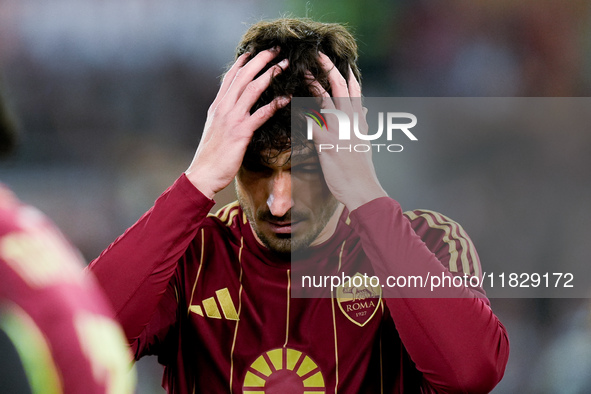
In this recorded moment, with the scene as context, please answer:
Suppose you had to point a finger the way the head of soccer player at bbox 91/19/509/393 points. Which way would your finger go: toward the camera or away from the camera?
toward the camera

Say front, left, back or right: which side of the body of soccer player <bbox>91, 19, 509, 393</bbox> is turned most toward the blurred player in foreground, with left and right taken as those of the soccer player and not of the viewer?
front

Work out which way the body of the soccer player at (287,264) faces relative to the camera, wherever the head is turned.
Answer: toward the camera
